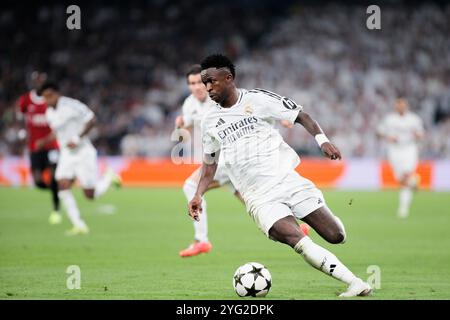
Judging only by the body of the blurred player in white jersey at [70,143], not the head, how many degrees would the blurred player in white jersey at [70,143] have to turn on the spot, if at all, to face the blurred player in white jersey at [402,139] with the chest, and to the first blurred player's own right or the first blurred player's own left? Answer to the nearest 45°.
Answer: approximately 180°

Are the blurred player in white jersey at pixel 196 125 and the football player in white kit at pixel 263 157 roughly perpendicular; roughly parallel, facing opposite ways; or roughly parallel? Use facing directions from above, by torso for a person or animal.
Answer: roughly parallel

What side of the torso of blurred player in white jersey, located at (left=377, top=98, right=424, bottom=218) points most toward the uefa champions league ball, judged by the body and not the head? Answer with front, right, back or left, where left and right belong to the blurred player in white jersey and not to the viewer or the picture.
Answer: front

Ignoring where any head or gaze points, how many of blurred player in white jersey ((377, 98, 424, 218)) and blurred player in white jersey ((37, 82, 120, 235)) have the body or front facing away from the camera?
0

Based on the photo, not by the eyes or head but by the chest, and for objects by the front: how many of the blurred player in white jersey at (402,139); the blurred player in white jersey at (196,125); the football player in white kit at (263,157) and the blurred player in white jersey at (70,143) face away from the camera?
0

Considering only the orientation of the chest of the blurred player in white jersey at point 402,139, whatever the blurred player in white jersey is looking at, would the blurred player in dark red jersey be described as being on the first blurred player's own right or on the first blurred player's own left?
on the first blurred player's own right

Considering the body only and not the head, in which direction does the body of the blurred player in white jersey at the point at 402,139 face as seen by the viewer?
toward the camera

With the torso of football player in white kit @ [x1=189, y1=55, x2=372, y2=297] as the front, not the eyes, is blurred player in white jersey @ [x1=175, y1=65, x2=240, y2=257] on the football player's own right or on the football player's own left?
on the football player's own right

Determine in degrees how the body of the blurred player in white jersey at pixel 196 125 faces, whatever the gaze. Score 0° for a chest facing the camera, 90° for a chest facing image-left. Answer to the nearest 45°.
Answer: approximately 45°

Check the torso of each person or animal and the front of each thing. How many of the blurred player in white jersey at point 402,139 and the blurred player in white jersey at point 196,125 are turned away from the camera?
0
